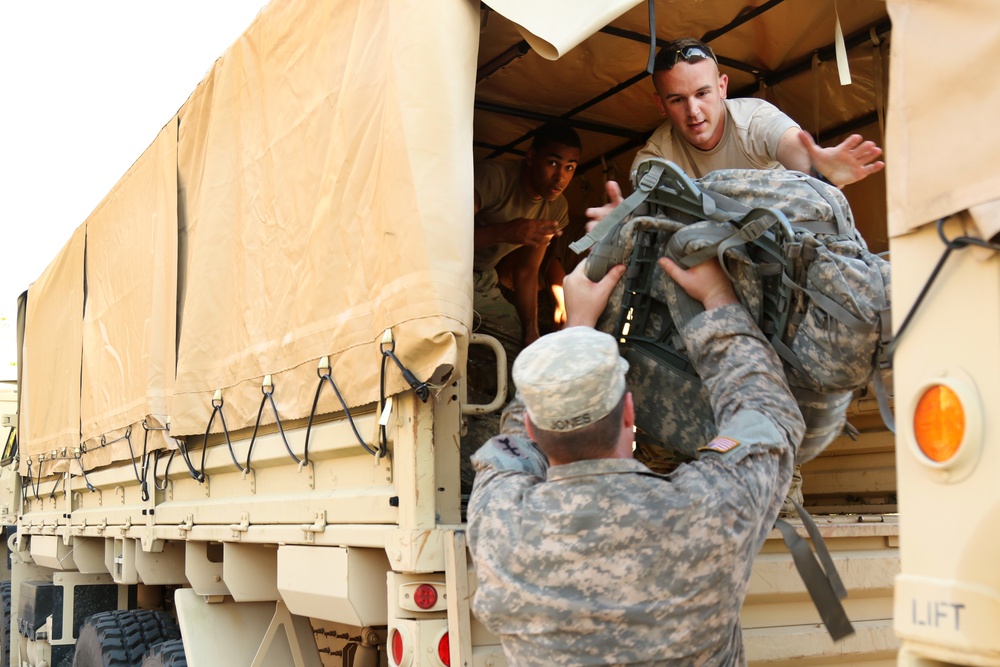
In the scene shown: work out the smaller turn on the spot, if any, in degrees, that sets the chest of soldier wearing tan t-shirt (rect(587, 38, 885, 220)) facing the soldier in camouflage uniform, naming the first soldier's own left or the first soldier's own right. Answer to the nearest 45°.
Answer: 0° — they already face them

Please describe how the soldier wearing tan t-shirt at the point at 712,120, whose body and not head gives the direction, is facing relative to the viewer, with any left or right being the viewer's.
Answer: facing the viewer

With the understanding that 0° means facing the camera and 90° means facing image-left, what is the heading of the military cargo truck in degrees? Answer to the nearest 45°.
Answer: approximately 135°

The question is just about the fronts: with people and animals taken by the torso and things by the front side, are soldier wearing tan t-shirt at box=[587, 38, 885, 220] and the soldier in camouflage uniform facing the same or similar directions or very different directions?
very different directions

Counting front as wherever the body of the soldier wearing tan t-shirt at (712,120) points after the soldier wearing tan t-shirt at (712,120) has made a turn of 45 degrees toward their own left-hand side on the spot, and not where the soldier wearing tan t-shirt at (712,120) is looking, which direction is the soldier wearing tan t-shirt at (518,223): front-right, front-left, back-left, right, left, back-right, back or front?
back

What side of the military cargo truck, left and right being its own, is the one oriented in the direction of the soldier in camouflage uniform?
back

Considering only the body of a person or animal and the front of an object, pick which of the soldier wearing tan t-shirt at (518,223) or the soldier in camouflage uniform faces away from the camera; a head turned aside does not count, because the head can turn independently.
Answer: the soldier in camouflage uniform

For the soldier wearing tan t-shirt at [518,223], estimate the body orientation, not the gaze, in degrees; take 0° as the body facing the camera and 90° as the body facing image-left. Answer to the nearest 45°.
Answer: approximately 315°

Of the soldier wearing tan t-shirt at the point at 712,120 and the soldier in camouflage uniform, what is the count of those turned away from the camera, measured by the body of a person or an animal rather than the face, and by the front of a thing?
1

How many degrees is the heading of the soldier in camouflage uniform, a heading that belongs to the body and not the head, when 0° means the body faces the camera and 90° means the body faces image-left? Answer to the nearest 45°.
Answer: approximately 180°
